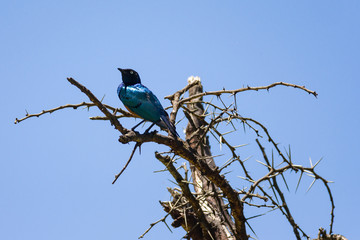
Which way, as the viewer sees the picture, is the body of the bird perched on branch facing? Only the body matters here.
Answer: to the viewer's left
